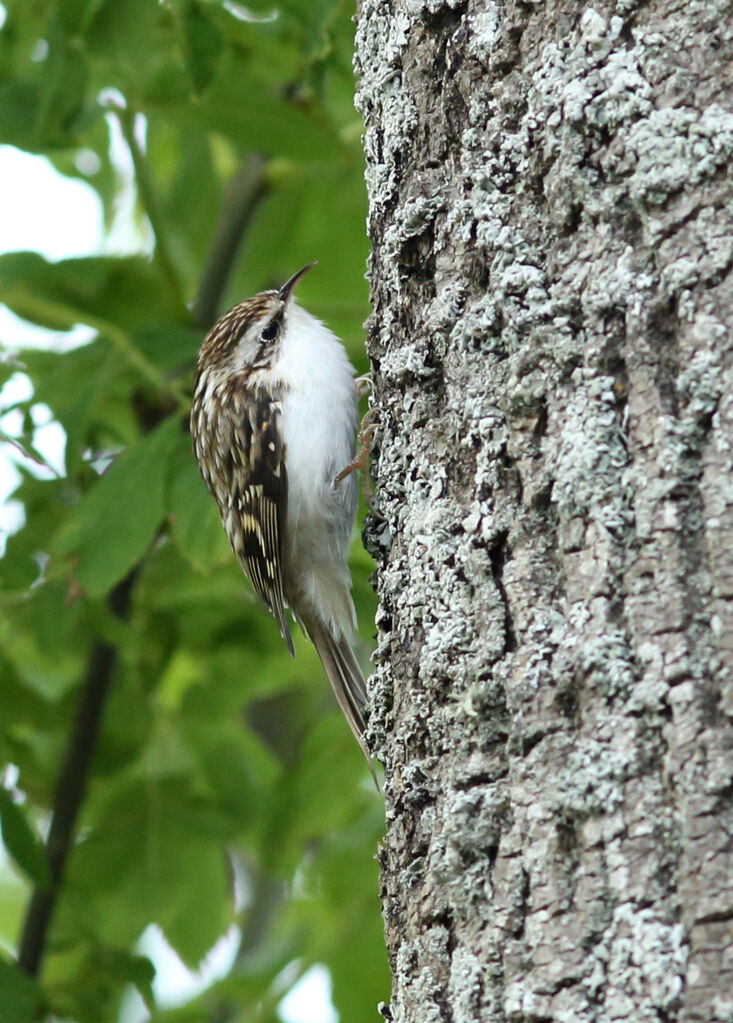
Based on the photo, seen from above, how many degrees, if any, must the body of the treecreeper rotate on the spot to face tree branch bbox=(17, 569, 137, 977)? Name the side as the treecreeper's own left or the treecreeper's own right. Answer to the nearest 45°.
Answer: approximately 135° to the treecreeper's own left

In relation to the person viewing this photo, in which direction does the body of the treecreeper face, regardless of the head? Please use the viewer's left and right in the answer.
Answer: facing to the right of the viewer
